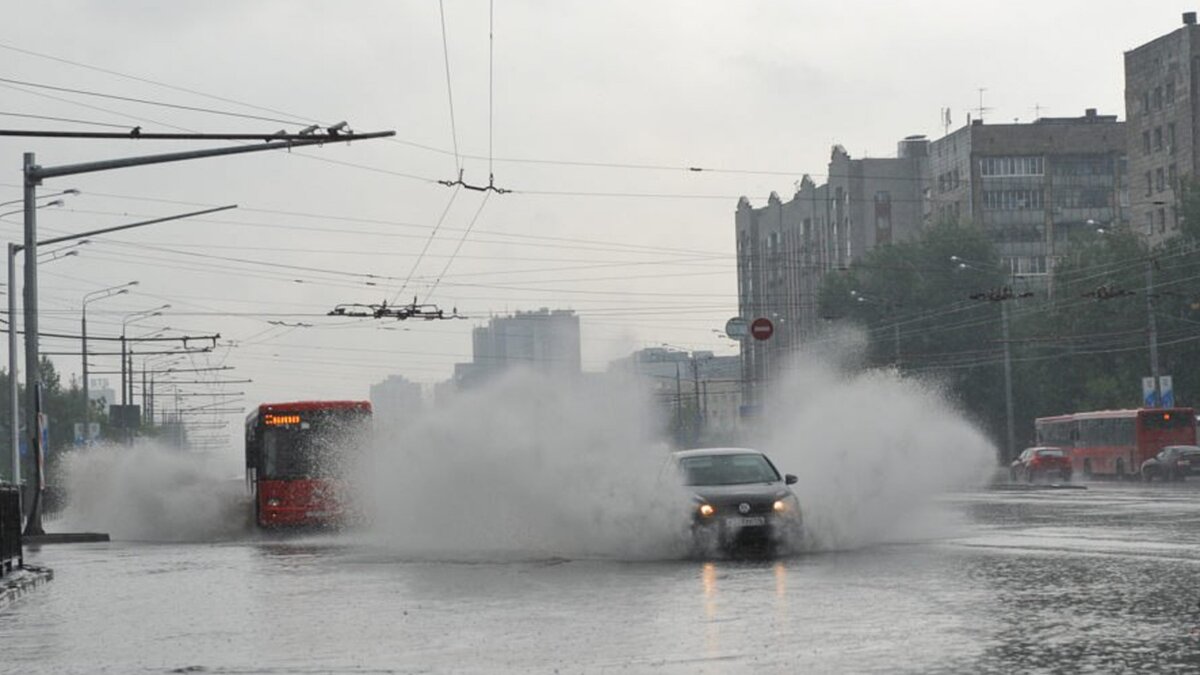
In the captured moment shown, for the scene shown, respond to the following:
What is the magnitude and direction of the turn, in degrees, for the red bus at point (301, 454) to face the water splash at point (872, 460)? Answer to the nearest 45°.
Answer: approximately 45° to its left

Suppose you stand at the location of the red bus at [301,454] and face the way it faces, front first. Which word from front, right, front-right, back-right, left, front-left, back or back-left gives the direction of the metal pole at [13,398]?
back-right

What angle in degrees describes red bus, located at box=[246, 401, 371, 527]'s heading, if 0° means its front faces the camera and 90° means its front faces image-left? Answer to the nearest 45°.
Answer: approximately 0°

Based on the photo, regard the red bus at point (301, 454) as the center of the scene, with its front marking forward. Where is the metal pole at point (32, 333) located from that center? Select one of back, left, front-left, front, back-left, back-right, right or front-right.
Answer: right
